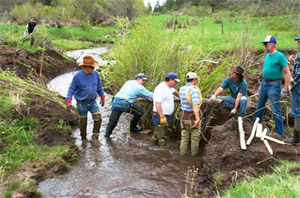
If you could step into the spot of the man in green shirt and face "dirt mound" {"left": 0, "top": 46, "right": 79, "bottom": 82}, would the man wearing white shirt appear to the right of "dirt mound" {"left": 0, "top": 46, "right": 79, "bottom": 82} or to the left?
left

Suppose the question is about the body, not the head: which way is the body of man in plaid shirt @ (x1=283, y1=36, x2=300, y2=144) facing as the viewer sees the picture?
to the viewer's left

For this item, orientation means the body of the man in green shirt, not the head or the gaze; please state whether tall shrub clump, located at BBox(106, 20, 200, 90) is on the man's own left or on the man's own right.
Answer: on the man's own right

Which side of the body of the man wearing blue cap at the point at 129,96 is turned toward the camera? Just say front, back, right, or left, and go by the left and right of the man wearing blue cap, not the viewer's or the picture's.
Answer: right

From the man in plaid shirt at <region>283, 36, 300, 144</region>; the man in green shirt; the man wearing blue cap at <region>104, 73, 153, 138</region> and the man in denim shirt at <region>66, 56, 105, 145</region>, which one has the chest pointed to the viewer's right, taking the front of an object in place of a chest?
the man wearing blue cap

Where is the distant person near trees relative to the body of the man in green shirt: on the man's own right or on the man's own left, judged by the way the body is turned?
on the man's own right

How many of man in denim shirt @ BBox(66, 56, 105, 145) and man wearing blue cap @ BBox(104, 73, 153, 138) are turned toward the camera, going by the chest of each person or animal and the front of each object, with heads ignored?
1

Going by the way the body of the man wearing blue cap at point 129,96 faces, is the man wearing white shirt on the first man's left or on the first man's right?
on the first man's right

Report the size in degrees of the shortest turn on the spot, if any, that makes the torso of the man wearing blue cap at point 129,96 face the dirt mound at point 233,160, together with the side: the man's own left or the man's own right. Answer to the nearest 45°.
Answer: approximately 45° to the man's own right
